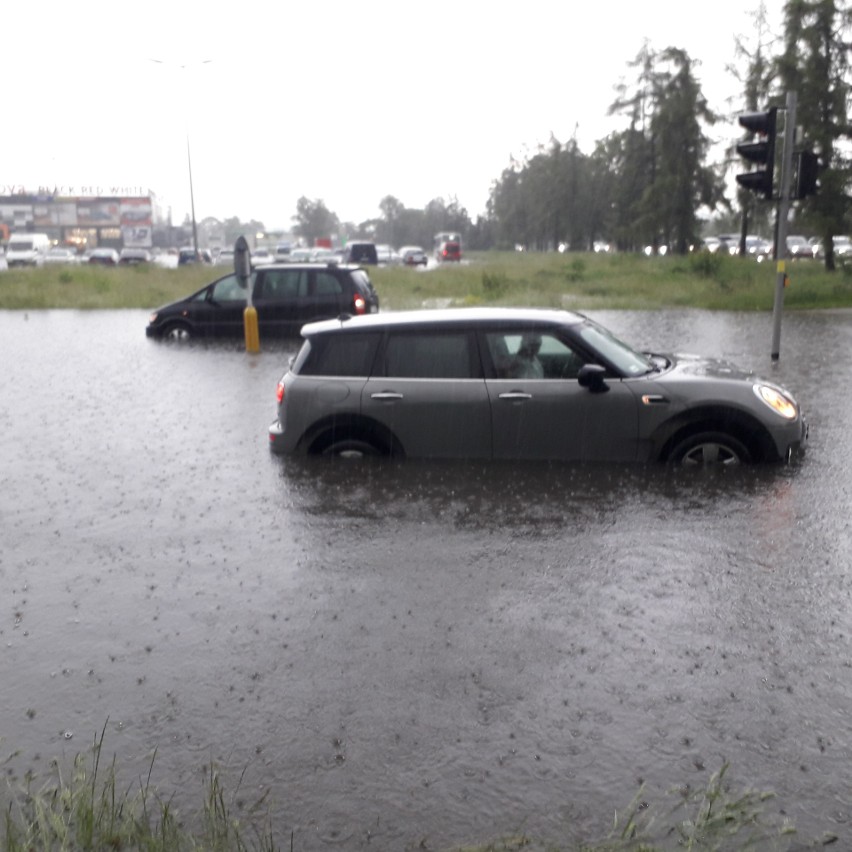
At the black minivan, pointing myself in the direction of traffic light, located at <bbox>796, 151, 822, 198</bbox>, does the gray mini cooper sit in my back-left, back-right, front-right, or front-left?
front-right

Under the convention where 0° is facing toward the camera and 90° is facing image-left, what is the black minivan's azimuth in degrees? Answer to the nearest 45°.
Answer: approximately 90°

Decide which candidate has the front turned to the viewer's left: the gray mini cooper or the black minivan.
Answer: the black minivan

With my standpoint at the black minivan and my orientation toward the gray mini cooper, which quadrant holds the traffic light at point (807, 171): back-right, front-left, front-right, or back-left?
front-left

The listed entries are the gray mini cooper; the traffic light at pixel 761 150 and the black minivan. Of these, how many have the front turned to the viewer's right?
1

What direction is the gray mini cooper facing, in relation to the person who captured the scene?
facing to the right of the viewer

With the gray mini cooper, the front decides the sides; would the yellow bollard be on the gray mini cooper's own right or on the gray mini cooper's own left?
on the gray mini cooper's own left

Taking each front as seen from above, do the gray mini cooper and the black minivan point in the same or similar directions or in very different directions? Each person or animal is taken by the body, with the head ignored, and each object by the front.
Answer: very different directions

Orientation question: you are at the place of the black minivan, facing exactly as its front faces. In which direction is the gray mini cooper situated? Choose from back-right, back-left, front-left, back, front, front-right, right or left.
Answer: left

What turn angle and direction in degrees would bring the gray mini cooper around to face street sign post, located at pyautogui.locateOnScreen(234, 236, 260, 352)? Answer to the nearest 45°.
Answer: approximately 135° to its left

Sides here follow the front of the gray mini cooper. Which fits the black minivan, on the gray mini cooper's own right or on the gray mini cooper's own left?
on the gray mini cooper's own left
